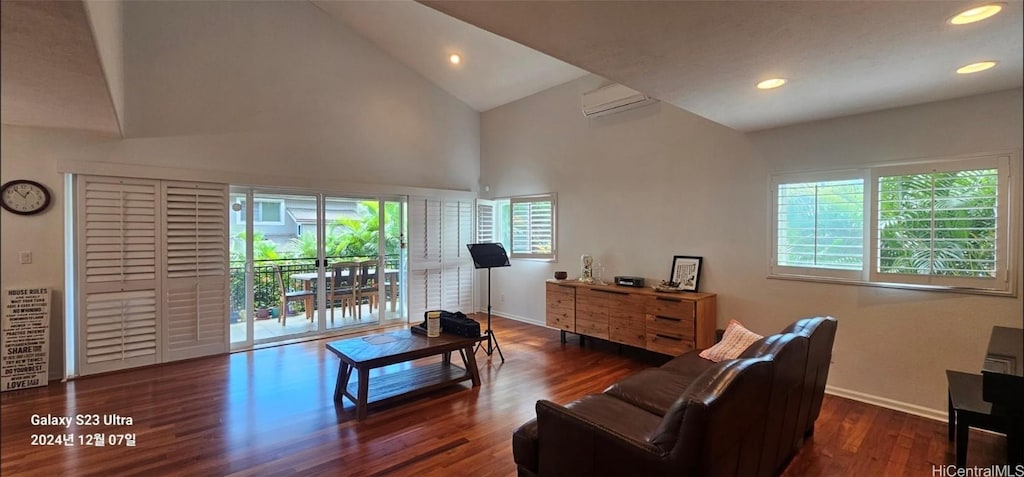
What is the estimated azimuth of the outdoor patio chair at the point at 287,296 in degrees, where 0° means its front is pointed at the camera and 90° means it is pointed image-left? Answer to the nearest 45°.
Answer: approximately 270°

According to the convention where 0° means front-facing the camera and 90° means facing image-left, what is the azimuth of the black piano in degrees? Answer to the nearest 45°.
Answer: approximately 90°

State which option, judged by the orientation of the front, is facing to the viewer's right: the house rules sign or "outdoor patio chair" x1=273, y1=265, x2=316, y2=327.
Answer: the outdoor patio chair

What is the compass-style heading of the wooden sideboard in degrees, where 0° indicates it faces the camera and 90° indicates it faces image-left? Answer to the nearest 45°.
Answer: approximately 45°

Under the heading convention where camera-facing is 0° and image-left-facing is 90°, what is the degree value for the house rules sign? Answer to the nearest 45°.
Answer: approximately 0°

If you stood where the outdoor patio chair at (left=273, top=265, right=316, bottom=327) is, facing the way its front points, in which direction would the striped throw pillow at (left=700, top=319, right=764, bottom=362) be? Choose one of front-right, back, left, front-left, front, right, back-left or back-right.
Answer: front-right

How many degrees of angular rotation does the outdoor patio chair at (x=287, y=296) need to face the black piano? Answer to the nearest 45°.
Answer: approximately 90° to its right

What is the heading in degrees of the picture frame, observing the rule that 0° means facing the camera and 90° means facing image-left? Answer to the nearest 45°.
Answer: approximately 45°
